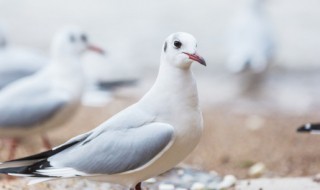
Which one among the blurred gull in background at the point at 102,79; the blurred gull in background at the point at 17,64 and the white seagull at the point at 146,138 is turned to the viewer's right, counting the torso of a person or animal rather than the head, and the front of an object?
the white seagull

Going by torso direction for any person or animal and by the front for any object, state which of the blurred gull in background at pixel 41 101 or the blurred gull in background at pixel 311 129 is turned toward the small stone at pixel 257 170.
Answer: the blurred gull in background at pixel 41 101

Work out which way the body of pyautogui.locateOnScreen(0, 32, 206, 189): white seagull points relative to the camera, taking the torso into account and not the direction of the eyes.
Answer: to the viewer's right

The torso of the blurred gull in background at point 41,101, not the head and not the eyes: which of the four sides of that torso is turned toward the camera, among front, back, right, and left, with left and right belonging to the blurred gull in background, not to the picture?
right

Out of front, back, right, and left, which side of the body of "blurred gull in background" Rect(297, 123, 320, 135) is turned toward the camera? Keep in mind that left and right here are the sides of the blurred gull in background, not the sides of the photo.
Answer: right
